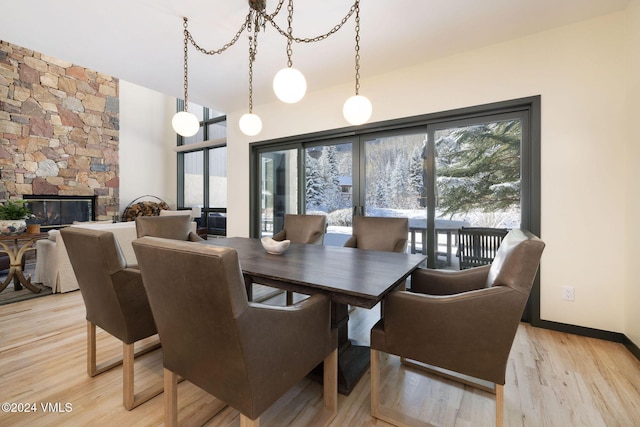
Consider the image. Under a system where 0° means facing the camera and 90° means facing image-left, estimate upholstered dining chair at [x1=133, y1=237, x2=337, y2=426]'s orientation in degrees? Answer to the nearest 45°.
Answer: approximately 225°

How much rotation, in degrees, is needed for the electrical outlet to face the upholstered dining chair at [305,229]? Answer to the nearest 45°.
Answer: approximately 45° to its right

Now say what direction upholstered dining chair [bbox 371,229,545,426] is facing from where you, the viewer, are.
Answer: facing to the left of the viewer

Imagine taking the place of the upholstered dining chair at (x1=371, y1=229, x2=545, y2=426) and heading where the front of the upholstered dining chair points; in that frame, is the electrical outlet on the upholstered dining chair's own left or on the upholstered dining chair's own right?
on the upholstered dining chair's own right

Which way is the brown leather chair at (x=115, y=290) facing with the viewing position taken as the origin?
facing away from the viewer and to the right of the viewer

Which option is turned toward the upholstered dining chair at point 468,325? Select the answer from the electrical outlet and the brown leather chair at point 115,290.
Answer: the electrical outlet

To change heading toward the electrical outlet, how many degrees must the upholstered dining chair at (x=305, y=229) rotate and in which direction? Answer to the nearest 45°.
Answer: approximately 135° to its left

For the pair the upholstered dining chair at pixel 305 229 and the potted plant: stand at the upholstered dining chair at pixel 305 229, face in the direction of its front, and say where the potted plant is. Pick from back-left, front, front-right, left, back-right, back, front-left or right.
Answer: front-right

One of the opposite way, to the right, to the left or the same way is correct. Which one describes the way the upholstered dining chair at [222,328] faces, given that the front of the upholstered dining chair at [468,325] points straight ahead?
to the right
